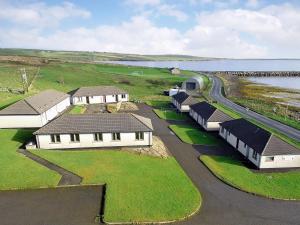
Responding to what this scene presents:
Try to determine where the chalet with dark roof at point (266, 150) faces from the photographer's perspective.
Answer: facing the viewer and to the left of the viewer

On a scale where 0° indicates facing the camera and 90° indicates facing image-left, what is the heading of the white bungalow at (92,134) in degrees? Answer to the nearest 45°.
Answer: approximately 0°

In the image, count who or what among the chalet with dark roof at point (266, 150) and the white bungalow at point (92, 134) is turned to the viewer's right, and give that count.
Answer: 0

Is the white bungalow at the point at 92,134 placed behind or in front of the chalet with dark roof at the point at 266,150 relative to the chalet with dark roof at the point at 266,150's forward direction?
in front

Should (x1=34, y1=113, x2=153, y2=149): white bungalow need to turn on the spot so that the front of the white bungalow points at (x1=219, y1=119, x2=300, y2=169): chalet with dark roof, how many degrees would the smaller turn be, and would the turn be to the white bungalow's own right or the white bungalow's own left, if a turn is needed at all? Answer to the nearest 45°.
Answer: approximately 45° to the white bungalow's own left
